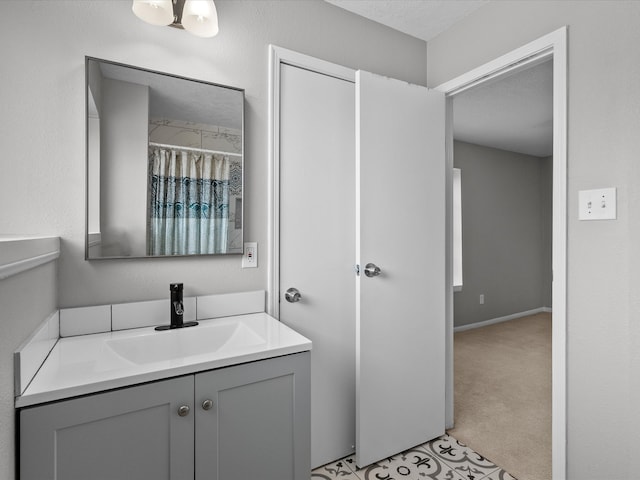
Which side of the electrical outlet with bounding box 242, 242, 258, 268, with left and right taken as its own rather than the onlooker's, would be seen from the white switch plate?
left

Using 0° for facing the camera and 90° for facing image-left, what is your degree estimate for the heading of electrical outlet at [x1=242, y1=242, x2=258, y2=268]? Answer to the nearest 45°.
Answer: approximately 0°

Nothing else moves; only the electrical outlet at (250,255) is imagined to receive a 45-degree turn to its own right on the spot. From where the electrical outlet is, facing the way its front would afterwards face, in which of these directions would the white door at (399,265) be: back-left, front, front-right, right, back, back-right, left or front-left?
back-left
